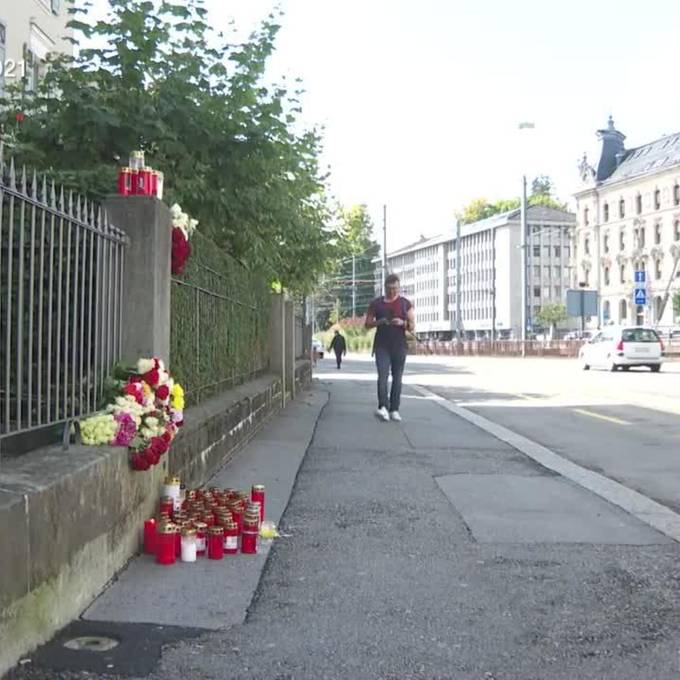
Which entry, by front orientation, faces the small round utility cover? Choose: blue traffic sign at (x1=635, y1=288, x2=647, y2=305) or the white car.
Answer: the blue traffic sign

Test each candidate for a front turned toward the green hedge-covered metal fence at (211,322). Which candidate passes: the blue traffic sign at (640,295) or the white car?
the blue traffic sign

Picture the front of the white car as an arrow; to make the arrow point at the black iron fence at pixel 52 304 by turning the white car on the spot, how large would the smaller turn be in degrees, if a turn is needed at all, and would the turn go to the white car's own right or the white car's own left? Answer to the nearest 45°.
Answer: approximately 135° to the white car's own left

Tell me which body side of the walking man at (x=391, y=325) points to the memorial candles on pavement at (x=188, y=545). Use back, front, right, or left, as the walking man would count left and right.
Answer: front

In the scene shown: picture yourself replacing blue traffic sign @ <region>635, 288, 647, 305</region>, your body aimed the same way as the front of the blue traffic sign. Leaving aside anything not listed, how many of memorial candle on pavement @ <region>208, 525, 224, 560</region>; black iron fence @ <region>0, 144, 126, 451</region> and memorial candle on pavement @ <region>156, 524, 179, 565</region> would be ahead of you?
3

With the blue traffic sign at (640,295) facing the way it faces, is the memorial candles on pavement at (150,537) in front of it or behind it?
in front

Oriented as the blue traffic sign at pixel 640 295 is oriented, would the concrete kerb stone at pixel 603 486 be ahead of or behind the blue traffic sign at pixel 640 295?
ahead

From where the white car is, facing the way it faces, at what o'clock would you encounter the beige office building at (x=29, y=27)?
The beige office building is roughly at 9 o'clock from the white car.

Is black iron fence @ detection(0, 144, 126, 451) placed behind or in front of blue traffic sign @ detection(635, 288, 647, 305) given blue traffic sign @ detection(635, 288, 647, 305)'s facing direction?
in front

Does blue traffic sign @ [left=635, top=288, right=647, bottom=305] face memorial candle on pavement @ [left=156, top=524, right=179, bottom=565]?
yes

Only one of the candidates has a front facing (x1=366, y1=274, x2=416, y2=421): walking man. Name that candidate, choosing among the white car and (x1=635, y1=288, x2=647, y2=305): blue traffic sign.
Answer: the blue traffic sign

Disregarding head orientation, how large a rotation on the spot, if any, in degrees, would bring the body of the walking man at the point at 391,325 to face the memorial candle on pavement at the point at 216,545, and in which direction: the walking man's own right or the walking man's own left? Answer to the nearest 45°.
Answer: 0° — they already face it

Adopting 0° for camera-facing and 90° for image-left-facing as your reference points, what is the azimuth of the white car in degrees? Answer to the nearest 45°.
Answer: approximately 135°

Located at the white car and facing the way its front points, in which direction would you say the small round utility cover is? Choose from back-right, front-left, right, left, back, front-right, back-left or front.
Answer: back-left
